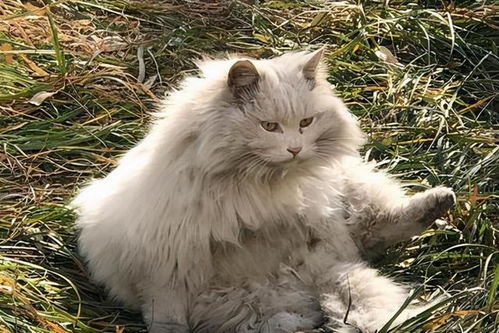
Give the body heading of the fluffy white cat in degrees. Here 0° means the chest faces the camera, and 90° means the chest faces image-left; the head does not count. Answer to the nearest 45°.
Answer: approximately 315°
